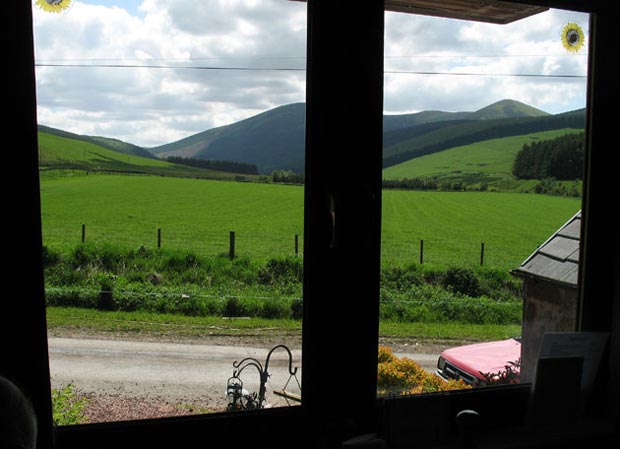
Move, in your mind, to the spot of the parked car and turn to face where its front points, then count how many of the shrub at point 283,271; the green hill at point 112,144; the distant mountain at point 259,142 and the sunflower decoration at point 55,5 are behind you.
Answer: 0

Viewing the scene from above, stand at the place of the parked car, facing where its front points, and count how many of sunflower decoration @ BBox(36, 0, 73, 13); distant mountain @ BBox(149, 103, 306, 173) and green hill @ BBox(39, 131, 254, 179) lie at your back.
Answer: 0

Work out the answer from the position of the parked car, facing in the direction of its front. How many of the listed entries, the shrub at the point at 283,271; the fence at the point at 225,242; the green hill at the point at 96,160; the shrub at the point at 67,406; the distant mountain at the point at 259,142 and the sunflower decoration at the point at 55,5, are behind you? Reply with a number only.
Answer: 0

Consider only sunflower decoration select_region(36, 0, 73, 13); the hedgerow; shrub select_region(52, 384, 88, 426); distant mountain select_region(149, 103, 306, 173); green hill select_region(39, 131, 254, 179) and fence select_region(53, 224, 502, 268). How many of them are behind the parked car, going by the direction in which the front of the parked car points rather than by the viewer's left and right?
0
